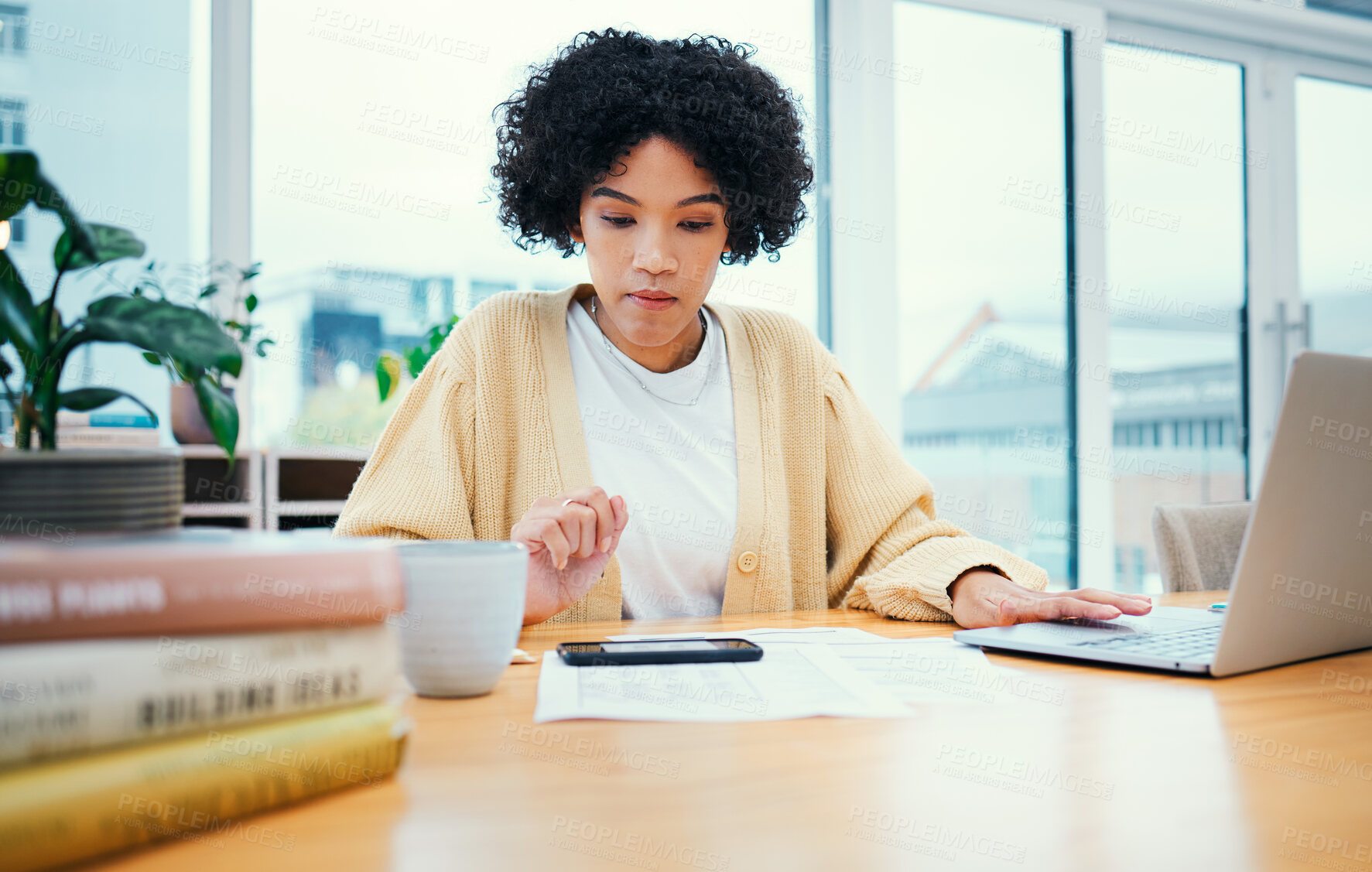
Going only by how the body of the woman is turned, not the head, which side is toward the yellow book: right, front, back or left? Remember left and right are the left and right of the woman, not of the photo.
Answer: front

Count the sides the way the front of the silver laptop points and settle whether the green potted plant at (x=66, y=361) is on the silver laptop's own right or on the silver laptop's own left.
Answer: on the silver laptop's own left

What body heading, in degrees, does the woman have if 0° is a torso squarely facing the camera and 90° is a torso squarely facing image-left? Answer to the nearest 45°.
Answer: approximately 0°

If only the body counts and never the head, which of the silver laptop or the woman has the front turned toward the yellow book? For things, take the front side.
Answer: the woman

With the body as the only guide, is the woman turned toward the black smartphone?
yes

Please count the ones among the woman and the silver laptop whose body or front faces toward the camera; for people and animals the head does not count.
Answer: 1

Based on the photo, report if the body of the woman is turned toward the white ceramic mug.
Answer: yes

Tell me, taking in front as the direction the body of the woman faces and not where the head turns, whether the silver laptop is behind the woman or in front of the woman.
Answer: in front

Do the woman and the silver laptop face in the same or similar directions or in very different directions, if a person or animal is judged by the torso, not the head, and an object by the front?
very different directions

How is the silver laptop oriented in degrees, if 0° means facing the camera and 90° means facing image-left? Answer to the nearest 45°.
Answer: approximately 135°
